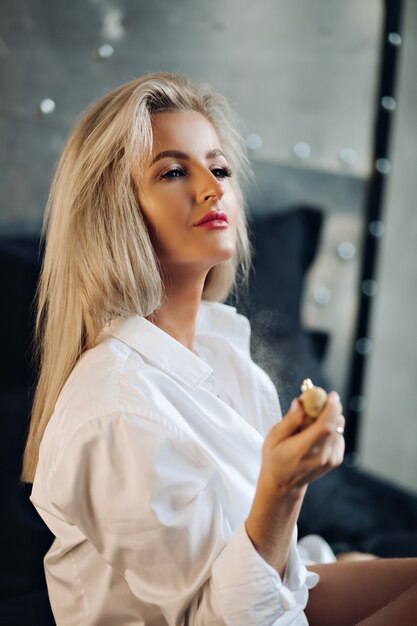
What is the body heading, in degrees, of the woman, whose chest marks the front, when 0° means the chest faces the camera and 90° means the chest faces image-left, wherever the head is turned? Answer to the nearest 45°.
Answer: approximately 315°

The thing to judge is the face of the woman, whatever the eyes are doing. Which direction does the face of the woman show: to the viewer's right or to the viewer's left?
to the viewer's right
